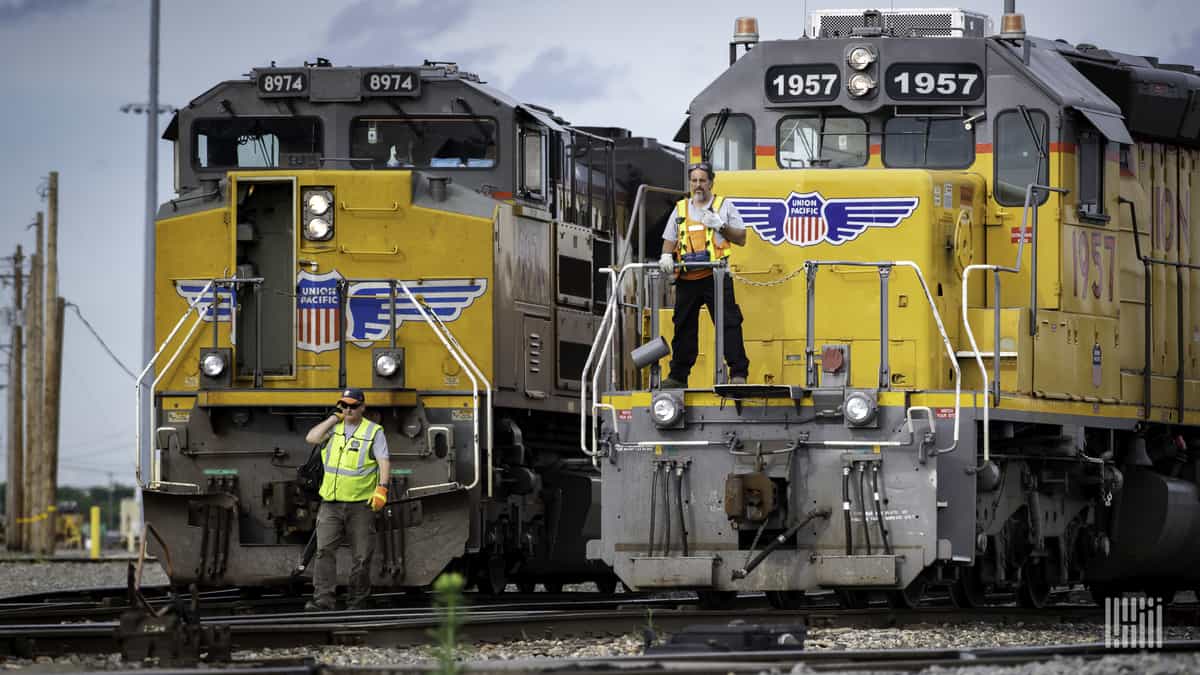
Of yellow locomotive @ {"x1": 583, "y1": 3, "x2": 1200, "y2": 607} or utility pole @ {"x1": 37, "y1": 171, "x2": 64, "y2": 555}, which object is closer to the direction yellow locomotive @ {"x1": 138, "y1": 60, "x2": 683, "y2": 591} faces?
the yellow locomotive

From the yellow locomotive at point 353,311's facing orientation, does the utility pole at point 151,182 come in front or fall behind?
behind

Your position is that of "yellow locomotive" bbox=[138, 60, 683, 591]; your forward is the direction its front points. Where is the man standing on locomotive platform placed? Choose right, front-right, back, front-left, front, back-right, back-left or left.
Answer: front-left

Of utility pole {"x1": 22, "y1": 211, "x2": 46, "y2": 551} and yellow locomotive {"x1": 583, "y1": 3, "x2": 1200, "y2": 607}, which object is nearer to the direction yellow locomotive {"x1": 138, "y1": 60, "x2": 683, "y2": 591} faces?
the yellow locomotive

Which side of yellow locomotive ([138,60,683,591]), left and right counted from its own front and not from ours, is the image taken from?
front

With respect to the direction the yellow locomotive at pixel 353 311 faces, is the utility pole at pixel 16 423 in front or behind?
behind

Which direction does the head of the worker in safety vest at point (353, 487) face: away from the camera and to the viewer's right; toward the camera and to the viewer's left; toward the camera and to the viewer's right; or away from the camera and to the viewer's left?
toward the camera and to the viewer's left
